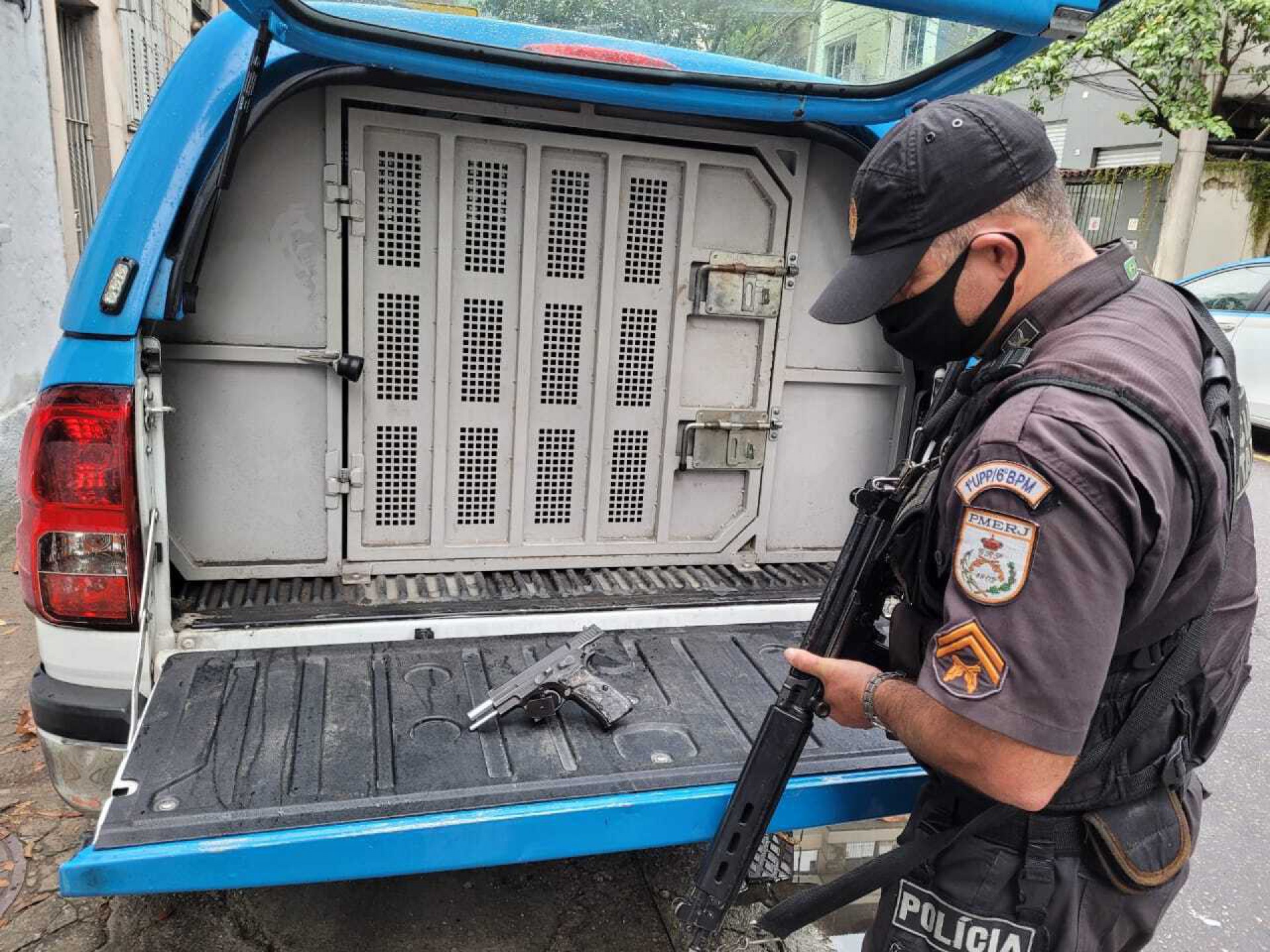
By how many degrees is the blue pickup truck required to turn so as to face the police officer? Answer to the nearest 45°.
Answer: approximately 135° to its right

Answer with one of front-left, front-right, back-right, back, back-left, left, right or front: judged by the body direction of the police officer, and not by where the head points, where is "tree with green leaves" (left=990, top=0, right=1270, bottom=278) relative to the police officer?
right

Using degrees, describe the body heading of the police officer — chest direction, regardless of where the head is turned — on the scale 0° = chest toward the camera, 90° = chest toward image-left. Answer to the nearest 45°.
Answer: approximately 90°

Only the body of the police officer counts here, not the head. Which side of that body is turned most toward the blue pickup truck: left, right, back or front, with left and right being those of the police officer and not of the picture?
front

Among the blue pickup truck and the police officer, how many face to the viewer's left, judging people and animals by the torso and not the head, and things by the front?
1

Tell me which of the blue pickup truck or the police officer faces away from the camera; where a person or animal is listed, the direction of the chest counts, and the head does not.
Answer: the blue pickup truck

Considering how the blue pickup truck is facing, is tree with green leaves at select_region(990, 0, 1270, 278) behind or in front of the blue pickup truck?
in front

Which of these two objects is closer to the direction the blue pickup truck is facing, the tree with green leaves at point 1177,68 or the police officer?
the tree with green leaves

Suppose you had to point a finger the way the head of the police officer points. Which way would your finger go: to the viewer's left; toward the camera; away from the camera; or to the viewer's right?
to the viewer's left

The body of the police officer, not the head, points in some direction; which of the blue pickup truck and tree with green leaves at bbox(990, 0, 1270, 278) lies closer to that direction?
the blue pickup truck

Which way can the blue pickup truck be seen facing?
away from the camera
